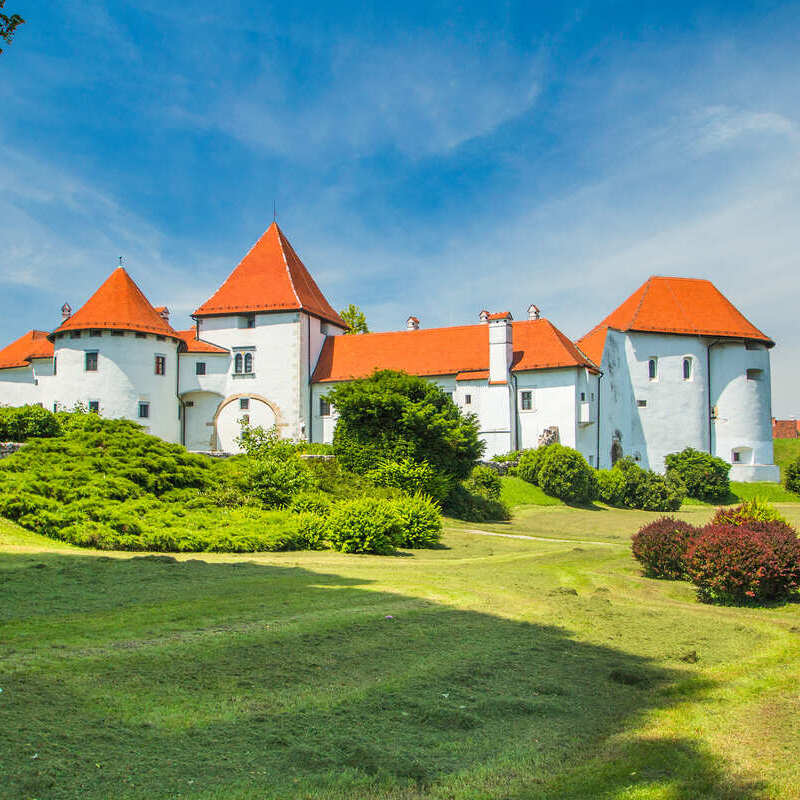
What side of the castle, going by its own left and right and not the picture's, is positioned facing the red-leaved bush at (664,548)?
front

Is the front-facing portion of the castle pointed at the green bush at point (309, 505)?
yes

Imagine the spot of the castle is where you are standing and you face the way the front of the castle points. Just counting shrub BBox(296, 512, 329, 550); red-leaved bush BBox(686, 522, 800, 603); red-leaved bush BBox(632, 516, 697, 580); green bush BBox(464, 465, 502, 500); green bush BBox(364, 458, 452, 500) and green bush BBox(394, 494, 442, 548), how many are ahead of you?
6

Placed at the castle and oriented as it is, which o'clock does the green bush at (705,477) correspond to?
The green bush is roughly at 9 o'clock from the castle.

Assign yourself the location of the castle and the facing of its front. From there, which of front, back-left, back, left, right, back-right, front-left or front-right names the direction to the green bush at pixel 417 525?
front

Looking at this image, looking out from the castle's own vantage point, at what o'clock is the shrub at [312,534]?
The shrub is roughly at 12 o'clock from the castle.

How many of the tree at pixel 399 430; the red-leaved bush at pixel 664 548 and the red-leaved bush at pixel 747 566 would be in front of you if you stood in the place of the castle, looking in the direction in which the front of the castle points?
3

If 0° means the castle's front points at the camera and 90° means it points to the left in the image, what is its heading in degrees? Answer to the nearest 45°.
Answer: approximately 0°

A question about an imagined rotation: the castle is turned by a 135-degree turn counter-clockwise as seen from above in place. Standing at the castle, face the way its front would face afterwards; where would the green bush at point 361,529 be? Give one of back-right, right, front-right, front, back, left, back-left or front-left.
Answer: back-right

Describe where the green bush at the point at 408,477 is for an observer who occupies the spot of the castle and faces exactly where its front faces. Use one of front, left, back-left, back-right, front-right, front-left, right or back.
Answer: front

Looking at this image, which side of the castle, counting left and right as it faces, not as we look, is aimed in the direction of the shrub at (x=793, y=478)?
left
